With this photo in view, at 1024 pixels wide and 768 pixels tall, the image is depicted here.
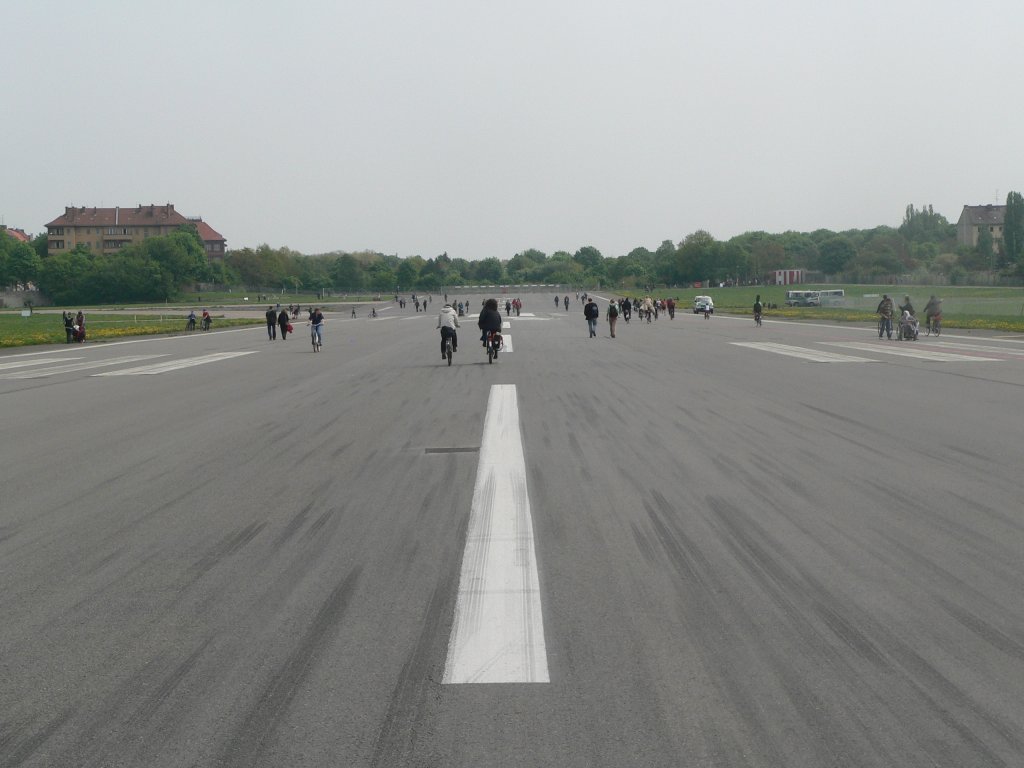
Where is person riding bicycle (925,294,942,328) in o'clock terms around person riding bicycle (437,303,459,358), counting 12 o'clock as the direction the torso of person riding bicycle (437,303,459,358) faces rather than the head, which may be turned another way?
person riding bicycle (925,294,942,328) is roughly at 2 o'clock from person riding bicycle (437,303,459,358).

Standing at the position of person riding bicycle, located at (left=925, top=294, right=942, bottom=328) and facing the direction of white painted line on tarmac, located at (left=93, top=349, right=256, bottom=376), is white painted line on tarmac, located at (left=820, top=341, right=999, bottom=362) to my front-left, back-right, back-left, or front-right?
front-left

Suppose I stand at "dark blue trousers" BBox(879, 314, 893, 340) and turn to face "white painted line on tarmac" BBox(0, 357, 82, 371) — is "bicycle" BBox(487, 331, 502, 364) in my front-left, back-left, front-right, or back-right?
front-left

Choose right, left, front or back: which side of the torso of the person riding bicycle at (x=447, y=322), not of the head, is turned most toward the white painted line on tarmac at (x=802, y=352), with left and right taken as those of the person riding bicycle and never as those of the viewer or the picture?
right

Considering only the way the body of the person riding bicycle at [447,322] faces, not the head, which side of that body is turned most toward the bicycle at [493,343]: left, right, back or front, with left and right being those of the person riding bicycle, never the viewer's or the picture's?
right

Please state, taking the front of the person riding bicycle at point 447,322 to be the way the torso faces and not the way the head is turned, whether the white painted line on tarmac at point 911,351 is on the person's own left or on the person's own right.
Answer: on the person's own right

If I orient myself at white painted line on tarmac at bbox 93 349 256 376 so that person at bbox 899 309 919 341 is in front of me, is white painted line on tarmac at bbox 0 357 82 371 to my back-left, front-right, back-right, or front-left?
back-left

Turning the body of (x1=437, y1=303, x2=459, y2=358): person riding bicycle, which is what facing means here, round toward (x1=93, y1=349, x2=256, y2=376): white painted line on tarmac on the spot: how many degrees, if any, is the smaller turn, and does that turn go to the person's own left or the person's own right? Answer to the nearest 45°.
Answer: approximately 90° to the person's own left

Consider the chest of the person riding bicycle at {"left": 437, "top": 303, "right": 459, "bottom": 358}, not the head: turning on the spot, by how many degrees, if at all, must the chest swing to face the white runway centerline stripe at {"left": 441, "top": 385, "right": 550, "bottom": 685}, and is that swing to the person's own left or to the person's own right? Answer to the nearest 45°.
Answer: approximately 180°

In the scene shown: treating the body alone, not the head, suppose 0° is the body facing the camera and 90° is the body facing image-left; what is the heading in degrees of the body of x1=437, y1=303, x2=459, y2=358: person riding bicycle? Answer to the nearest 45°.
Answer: approximately 180°
